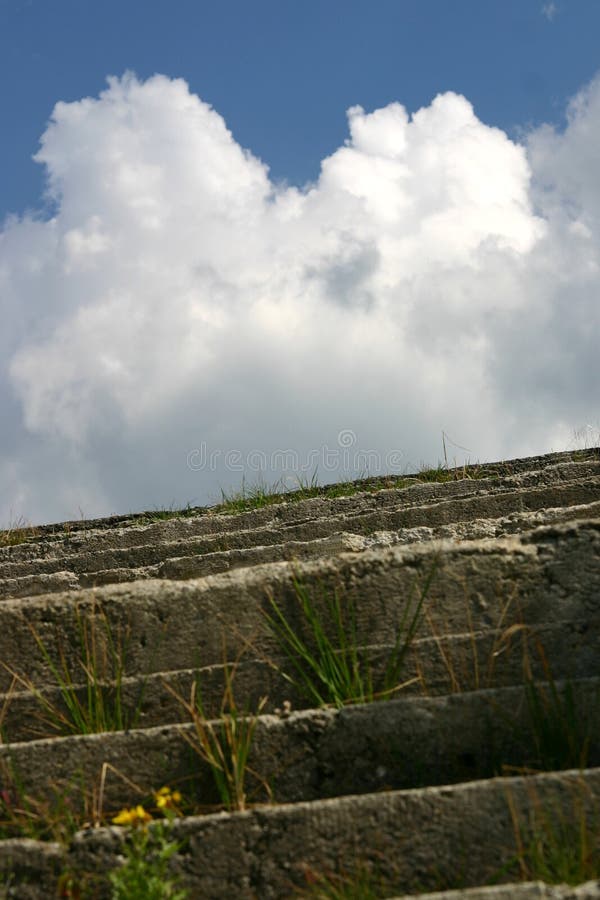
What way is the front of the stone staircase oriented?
toward the camera
